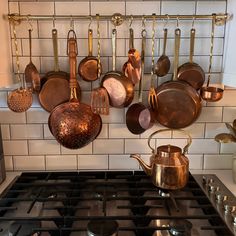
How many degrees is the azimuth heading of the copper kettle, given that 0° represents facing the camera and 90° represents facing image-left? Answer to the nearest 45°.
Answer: approximately 90°

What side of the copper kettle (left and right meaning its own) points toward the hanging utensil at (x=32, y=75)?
front
